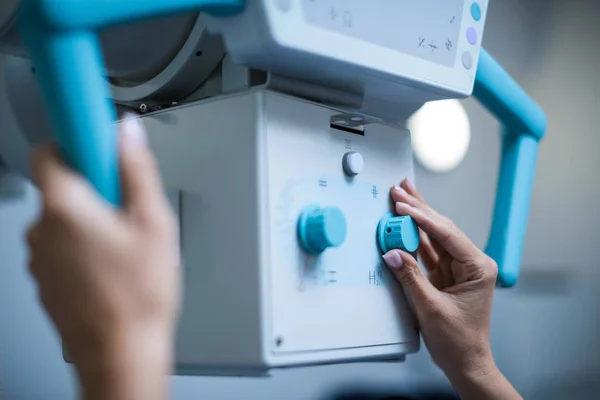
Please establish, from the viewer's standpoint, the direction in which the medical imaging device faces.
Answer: facing the viewer and to the right of the viewer
